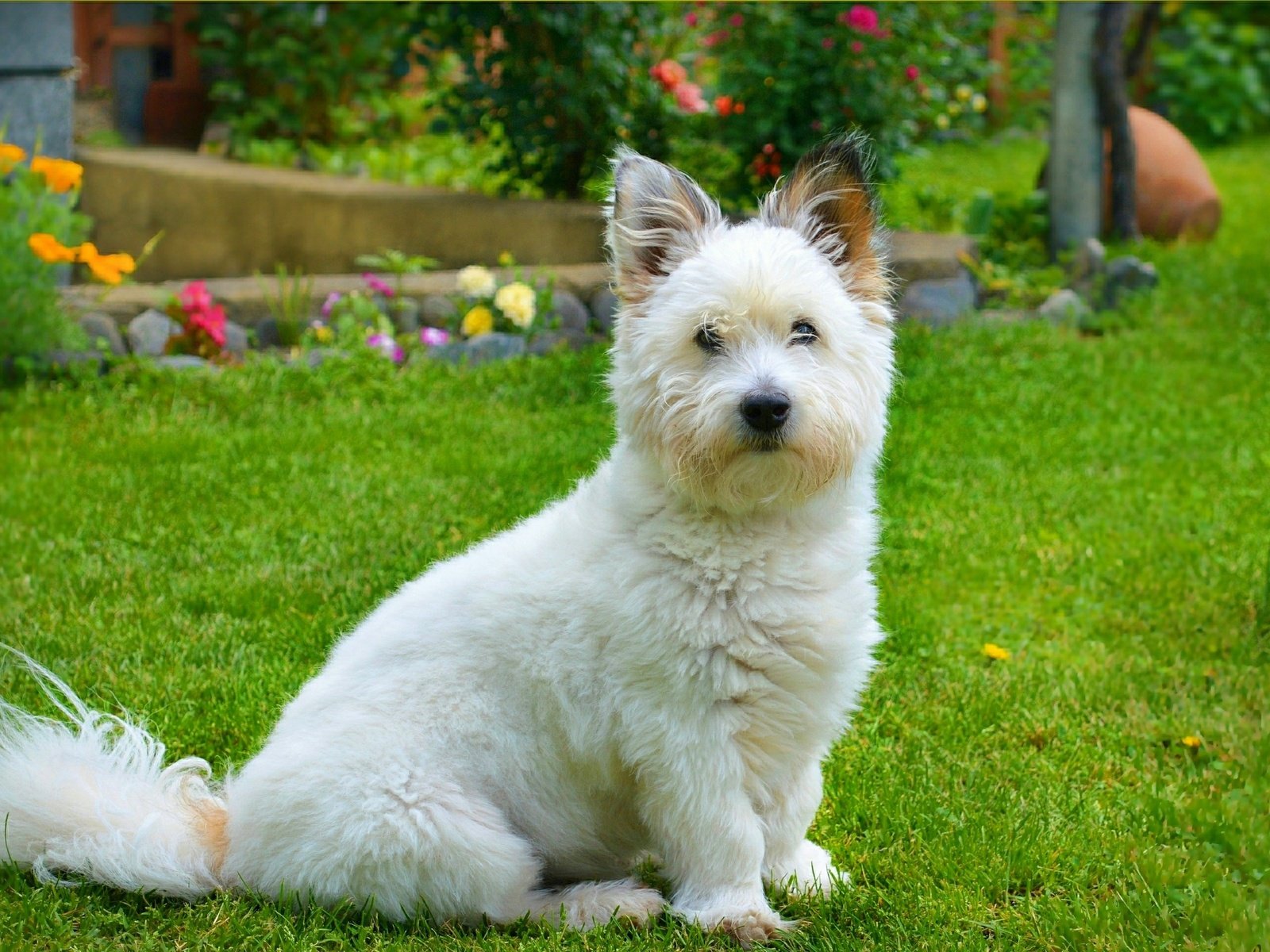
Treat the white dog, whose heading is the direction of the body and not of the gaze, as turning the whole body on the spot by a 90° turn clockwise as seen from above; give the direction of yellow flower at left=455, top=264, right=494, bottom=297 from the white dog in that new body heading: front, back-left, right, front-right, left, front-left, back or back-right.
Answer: back-right

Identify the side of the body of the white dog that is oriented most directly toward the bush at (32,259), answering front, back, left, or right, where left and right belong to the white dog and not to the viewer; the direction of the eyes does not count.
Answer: back

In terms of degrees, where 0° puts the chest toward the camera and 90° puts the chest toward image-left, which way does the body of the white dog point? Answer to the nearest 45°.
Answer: approximately 315°

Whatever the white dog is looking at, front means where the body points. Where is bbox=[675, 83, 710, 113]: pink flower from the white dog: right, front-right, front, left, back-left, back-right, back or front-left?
back-left

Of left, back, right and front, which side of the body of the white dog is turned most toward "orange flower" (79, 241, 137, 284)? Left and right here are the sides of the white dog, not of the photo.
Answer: back

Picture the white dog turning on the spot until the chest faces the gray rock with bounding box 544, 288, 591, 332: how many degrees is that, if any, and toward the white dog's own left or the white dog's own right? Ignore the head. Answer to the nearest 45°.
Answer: approximately 135° to the white dog's own left

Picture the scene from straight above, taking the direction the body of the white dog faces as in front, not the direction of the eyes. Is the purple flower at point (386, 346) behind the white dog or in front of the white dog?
behind

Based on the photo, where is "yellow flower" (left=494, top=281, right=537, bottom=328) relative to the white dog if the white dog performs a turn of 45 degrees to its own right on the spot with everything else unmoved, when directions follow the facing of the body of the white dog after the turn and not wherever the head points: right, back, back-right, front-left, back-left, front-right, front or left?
back

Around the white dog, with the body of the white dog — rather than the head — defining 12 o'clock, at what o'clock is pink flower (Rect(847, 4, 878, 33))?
The pink flower is roughly at 8 o'clock from the white dog.

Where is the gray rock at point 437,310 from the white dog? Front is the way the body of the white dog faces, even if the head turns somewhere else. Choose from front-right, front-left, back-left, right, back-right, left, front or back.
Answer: back-left

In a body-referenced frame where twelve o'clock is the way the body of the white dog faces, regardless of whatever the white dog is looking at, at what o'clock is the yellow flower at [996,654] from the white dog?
The yellow flower is roughly at 9 o'clock from the white dog.

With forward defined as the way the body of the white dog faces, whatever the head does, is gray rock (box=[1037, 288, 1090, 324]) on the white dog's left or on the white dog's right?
on the white dog's left

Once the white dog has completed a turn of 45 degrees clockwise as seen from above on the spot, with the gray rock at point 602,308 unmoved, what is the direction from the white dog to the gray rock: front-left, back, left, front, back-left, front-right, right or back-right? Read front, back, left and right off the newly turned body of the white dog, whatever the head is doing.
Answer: back
